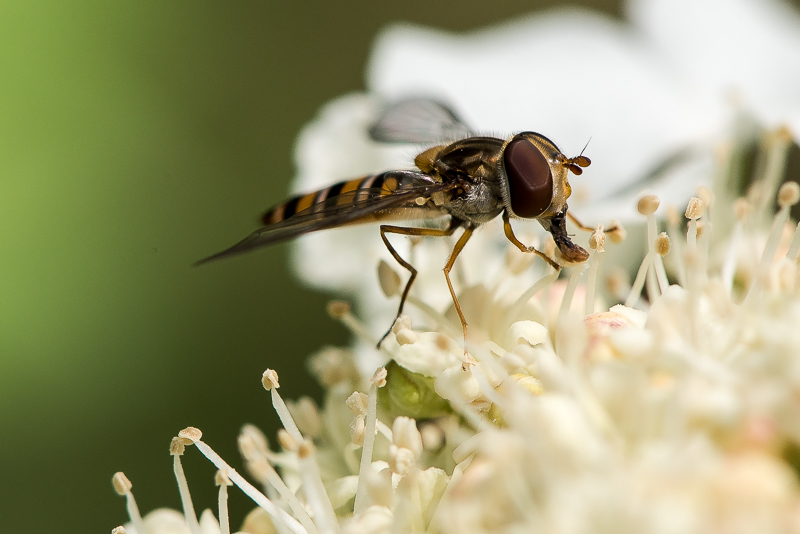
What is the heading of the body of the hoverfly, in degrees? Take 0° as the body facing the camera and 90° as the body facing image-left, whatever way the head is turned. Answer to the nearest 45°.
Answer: approximately 270°

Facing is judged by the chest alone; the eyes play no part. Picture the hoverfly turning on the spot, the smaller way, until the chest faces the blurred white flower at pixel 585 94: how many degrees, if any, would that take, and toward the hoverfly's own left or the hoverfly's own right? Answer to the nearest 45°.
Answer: approximately 45° to the hoverfly's own left
